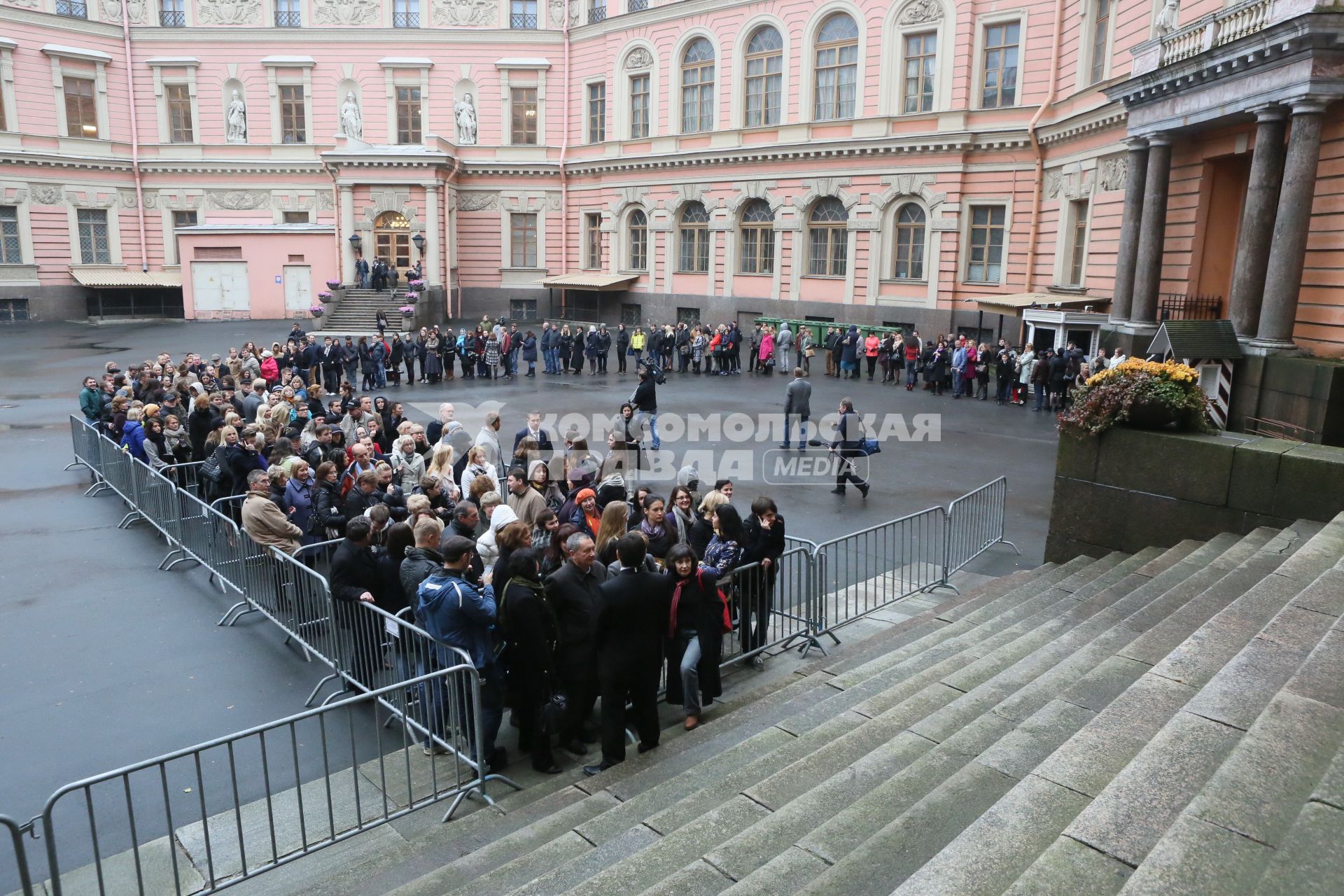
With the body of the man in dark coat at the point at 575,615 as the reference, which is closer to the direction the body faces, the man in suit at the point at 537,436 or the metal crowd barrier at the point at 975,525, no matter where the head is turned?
the metal crowd barrier

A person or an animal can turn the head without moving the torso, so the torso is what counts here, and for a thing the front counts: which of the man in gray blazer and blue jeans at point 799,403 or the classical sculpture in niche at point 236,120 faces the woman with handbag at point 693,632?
the classical sculpture in niche

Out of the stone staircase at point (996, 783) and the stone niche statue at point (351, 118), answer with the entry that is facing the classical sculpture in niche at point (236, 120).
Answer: the stone staircase

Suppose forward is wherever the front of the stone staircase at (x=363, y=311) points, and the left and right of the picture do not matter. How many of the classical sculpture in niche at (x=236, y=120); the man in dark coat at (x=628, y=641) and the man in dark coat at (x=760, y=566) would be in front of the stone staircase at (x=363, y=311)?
2

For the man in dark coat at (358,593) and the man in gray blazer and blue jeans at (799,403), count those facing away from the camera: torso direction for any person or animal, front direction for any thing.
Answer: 1

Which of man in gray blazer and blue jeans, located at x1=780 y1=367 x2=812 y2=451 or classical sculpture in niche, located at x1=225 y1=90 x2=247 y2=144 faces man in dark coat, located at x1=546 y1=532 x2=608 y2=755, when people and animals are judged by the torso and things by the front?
the classical sculpture in niche

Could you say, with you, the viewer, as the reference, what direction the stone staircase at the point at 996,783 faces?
facing away from the viewer and to the left of the viewer

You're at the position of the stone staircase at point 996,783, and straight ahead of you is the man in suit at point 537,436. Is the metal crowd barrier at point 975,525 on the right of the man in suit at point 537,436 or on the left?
right

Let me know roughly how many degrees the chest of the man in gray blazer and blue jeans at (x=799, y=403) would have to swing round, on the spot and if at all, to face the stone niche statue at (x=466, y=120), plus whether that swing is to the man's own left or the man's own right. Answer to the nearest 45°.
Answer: approximately 45° to the man's own left

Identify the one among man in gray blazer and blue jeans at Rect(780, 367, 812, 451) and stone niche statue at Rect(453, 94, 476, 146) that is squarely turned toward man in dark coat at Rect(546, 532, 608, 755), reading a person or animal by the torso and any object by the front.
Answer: the stone niche statue

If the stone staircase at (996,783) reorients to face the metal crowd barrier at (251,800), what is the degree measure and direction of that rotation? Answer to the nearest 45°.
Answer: approximately 45° to its left

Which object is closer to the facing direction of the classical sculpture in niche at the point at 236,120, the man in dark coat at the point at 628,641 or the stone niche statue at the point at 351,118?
the man in dark coat
